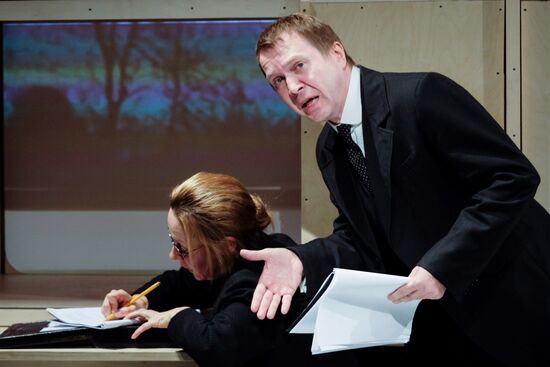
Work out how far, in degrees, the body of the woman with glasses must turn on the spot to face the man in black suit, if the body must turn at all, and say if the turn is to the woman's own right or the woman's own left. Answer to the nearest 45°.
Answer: approximately 135° to the woman's own left

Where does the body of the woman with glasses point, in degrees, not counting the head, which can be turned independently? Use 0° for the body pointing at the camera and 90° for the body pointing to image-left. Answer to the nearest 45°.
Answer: approximately 90°

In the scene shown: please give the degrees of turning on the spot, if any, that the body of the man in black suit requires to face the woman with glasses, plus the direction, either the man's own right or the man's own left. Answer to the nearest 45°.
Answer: approximately 90° to the man's own right

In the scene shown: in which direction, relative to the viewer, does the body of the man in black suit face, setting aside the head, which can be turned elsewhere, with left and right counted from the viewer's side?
facing the viewer and to the left of the viewer

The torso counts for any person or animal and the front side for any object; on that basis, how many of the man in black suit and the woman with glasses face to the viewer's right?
0

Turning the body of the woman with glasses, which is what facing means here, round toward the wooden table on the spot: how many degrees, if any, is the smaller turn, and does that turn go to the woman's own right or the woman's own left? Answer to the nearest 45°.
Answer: approximately 45° to the woman's own right
